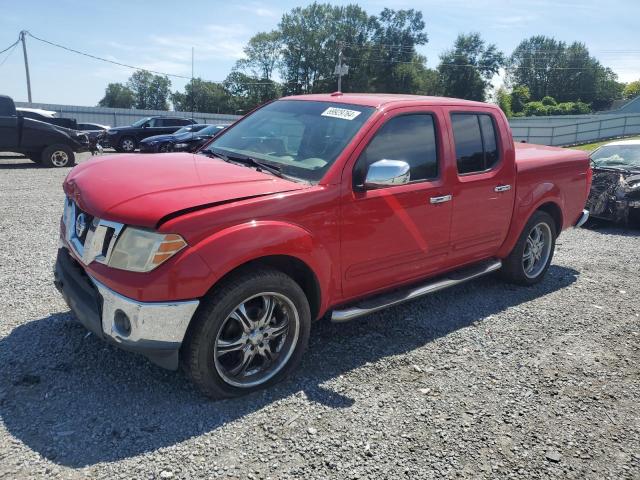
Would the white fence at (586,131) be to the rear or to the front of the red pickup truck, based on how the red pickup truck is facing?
to the rear

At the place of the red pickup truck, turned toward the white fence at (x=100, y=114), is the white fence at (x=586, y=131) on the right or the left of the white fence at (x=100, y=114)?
right

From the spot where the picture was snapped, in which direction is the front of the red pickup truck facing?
facing the viewer and to the left of the viewer

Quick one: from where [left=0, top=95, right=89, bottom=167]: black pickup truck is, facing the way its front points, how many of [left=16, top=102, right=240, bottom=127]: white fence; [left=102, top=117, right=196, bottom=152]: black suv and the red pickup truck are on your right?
1

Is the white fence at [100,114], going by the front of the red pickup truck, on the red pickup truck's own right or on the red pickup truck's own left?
on the red pickup truck's own right

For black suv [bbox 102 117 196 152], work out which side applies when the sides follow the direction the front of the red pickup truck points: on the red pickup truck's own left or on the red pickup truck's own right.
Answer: on the red pickup truck's own right
